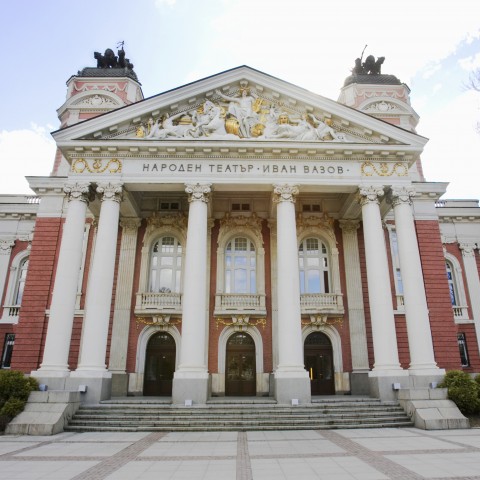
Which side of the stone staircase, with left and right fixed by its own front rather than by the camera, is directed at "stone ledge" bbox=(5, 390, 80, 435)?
right

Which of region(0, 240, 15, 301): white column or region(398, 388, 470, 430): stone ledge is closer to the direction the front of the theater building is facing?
the stone ledge

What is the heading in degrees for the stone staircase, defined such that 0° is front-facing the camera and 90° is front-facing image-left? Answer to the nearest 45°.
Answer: approximately 0°

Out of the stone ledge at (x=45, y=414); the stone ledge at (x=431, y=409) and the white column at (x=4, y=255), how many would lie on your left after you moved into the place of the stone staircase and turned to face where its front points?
1

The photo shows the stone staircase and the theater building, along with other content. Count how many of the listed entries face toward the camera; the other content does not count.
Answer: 2

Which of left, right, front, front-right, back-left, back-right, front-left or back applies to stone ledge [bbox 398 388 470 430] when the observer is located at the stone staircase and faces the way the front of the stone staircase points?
left
